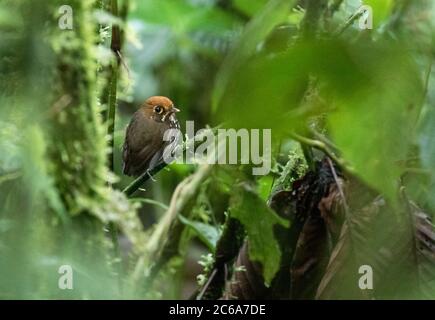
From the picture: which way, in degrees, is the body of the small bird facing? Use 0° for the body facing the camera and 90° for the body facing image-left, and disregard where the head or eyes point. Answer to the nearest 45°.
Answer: approximately 270°
